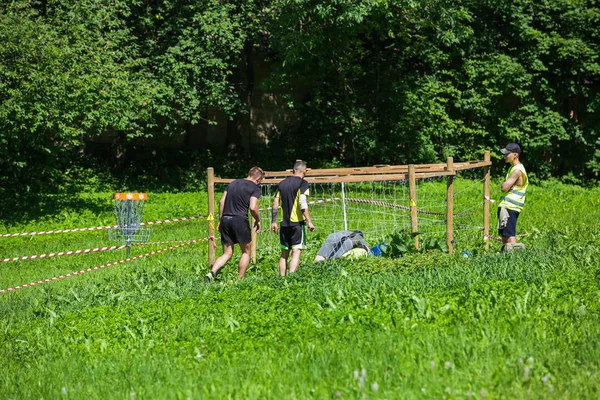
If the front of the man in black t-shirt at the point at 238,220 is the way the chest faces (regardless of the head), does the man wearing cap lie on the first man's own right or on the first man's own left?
on the first man's own right

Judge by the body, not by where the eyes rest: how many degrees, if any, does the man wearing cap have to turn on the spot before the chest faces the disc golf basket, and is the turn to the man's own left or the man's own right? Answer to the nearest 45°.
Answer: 0° — they already face it

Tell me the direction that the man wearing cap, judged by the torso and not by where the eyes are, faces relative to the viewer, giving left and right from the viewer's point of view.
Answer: facing to the left of the viewer

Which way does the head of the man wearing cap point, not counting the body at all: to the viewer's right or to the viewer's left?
to the viewer's left

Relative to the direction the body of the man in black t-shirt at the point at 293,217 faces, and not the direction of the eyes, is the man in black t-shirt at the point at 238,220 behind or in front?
behind

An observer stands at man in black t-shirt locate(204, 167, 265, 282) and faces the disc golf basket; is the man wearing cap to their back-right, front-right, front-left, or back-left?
back-right

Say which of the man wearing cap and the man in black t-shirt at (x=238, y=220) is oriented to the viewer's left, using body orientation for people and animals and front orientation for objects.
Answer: the man wearing cap

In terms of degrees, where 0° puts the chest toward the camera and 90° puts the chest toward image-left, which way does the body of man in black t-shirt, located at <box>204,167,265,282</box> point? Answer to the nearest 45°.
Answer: approximately 225°

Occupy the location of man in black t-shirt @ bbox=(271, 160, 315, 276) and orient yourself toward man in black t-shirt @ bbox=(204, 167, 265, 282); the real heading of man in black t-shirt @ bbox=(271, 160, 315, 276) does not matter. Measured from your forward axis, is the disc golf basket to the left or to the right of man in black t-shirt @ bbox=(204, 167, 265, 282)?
right
